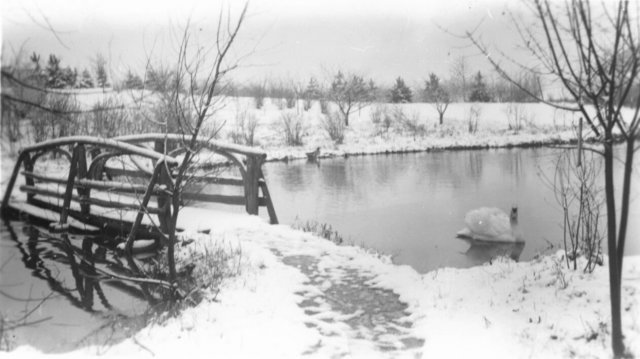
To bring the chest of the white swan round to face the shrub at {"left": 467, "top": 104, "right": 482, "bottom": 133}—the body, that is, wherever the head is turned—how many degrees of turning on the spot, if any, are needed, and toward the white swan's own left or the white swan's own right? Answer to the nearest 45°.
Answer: approximately 90° to the white swan's own left

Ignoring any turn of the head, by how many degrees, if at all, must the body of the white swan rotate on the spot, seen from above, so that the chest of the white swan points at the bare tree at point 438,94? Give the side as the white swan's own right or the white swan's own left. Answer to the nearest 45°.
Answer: approximately 90° to the white swan's own left

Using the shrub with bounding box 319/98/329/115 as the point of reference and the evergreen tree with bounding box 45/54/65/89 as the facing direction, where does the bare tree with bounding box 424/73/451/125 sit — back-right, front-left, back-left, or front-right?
back-left

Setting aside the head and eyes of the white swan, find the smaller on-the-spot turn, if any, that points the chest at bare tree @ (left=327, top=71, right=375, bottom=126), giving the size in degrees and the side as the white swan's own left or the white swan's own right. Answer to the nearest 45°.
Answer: approximately 90° to the white swan's own left

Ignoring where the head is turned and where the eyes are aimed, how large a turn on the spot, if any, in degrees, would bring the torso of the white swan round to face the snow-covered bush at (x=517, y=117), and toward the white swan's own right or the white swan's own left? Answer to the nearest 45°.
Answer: approximately 90° to the white swan's own left

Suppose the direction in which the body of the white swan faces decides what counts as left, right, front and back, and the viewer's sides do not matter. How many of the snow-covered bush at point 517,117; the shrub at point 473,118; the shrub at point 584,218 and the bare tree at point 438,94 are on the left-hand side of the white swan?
3

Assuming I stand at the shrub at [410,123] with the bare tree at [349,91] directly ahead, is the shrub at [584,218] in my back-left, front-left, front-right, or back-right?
back-left

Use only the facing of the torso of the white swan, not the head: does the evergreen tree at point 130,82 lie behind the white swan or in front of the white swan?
behind

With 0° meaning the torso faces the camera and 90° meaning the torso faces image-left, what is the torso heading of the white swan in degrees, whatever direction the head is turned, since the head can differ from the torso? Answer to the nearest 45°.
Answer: approximately 270°
